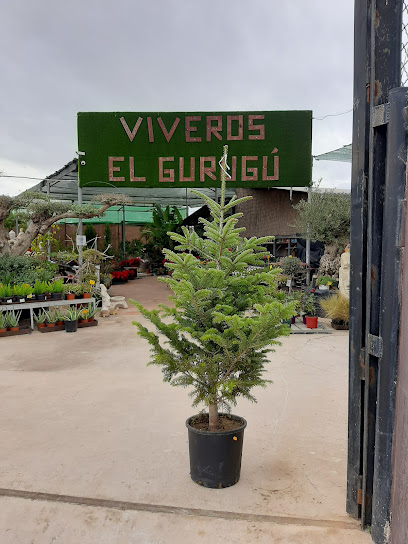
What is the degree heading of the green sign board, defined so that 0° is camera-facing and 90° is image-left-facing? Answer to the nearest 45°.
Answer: approximately 0°

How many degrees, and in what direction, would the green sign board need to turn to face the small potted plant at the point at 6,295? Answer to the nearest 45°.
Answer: approximately 45° to its right

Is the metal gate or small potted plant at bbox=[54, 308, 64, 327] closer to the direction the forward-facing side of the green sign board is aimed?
the metal gate

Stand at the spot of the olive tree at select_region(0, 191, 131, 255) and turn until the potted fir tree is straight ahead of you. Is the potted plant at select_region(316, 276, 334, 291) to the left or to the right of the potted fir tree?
left

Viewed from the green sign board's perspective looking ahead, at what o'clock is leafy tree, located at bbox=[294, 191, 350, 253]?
The leafy tree is roughly at 10 o'clock from the green sign board.

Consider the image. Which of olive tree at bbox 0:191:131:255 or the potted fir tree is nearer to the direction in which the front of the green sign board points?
the potted fir tree

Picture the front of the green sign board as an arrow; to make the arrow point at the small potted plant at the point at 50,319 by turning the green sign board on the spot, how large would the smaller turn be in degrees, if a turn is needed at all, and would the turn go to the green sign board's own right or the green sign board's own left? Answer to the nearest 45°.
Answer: approximately 45° to the green sign board's own right

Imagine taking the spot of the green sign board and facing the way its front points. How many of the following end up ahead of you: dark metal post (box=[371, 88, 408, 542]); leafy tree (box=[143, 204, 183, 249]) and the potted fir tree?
2

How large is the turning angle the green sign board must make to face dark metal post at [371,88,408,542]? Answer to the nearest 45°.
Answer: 0° — it already faces it

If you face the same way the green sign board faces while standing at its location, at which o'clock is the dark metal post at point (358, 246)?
The dark metal post is roughly at 12 o'clock from the green sign board.

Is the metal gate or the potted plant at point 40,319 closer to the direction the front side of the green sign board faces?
the metal gate
